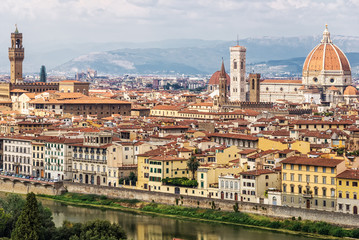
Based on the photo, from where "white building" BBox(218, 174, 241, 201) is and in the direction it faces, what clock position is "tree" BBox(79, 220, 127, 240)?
The tree is roughly at 1 o'clock from the white building.

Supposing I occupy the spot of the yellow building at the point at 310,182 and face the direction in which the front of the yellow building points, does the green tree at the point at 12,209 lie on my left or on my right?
on my right

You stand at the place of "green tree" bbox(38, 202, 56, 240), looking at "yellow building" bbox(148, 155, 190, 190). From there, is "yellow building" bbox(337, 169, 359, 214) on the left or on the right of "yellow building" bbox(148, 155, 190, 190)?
right

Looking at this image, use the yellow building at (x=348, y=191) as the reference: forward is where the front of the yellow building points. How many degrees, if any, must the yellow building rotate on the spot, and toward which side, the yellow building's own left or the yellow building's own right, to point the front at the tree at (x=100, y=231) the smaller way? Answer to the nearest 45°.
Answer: approximately 45° to the yellow building's own right

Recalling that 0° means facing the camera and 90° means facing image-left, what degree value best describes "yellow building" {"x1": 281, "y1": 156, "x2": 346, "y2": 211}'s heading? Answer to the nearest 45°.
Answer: approximately 0°

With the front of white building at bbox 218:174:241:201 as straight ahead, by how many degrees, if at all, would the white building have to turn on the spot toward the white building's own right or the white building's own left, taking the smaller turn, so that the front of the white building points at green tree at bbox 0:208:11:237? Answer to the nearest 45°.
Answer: approximately 45° to the white building's own right

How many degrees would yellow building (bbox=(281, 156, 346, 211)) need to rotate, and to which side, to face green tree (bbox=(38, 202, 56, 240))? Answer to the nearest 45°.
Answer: approximately 45° to its right

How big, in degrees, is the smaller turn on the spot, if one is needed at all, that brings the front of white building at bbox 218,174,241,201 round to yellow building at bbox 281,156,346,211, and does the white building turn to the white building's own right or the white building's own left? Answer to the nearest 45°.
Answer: approximately 45° to the white building's own left

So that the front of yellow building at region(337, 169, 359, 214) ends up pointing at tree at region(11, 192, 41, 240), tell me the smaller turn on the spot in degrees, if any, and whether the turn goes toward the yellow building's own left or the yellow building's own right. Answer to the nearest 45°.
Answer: approximately 45° to the yellow building's own right
